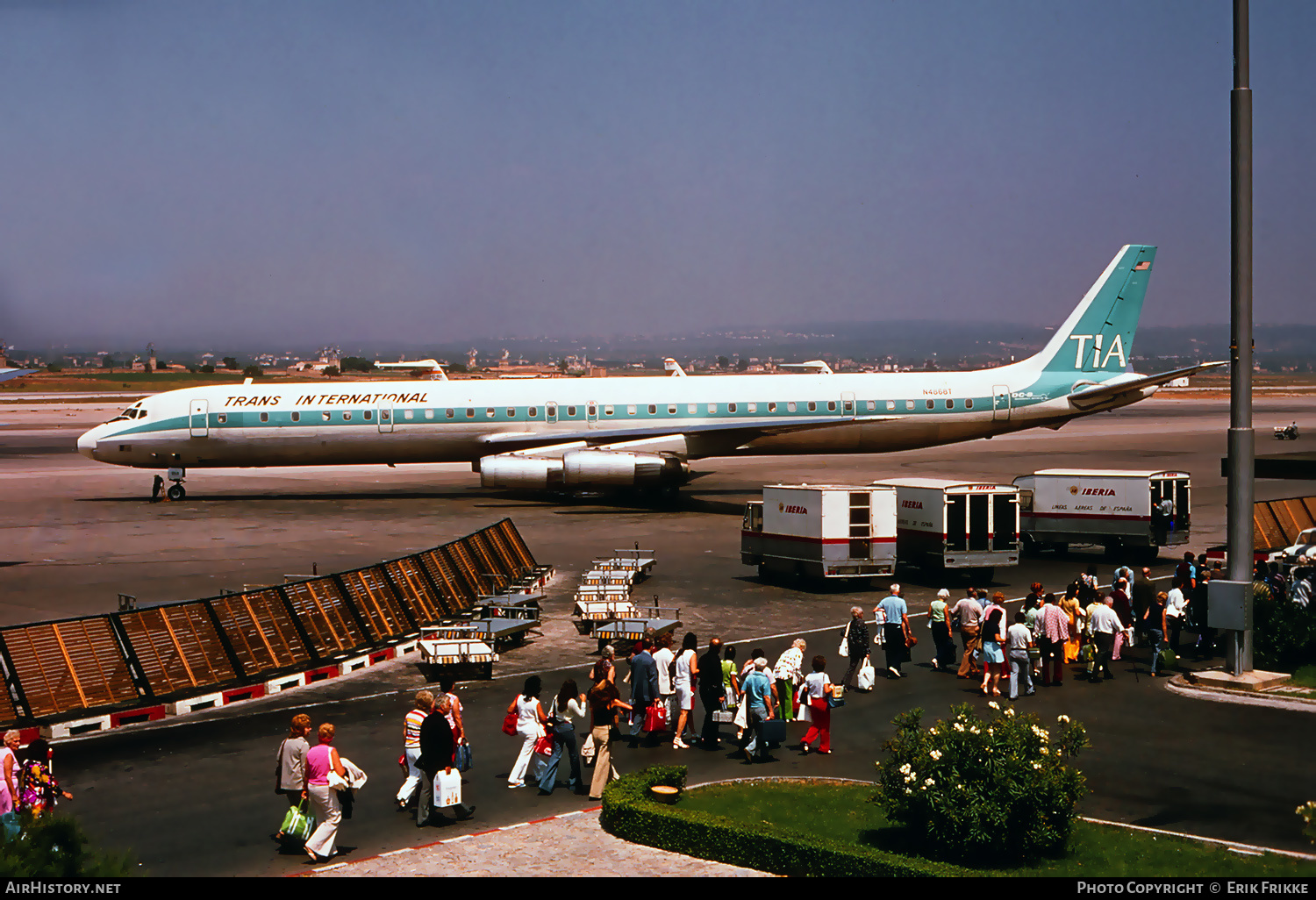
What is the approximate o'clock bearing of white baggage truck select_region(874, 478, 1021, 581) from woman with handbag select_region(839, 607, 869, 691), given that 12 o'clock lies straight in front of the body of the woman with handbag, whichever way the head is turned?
The white baggage truck is roughly at 11 o'clock from the woman with handbag.

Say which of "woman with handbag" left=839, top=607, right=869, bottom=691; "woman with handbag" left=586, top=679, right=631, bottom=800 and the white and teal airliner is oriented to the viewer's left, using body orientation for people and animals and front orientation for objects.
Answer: the white and teal airliner

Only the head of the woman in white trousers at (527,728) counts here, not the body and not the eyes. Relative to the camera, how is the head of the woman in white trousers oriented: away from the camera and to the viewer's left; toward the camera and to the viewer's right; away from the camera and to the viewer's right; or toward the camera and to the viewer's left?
away from the camera and to the viewer's right

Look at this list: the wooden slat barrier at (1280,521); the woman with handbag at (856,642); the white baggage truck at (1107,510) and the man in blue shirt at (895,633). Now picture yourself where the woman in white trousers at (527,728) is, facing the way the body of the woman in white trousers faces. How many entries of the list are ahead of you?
4

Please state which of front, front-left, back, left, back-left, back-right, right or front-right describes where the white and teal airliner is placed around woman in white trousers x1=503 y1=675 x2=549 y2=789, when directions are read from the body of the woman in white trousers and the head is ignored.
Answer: front-left

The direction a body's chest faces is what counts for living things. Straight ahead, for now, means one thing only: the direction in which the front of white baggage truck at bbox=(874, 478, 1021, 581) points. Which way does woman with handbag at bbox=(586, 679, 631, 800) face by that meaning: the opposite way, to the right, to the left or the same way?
to the right

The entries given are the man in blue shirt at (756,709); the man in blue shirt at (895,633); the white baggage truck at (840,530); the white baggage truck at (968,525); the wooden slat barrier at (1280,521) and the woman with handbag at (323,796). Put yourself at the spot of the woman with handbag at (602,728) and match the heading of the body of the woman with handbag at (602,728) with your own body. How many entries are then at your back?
1

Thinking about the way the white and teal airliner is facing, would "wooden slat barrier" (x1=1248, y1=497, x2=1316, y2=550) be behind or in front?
behind

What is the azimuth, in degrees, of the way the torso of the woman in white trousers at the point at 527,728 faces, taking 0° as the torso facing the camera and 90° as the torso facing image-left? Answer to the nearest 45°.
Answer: approximately 225°

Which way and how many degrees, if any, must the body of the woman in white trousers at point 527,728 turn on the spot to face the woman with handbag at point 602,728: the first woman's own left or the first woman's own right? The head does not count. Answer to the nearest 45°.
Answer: approximately 45° to the first woman's own right

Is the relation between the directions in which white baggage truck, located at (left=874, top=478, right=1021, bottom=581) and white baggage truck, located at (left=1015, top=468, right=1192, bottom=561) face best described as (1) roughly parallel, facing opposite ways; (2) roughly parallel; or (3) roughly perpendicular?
roughly parallel

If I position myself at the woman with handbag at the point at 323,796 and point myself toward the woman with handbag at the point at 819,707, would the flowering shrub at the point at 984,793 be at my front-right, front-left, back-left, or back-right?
front-right

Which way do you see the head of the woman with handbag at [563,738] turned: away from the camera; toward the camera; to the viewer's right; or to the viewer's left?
away from the camera

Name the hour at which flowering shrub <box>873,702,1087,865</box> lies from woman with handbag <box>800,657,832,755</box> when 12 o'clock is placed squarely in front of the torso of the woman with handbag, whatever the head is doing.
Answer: The flowering shrub is roughly at 4 o'clock from the woman with handbag.

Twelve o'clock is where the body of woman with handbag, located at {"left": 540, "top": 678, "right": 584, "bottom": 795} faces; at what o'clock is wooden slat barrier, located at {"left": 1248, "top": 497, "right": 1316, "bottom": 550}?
The wooden slat barrier is roughly at 12 o'clock from the woman with handbag.

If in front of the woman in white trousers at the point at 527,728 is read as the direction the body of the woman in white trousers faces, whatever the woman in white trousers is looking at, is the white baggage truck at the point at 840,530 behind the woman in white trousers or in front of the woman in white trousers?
in front

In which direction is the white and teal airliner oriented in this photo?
to the viewer's left
